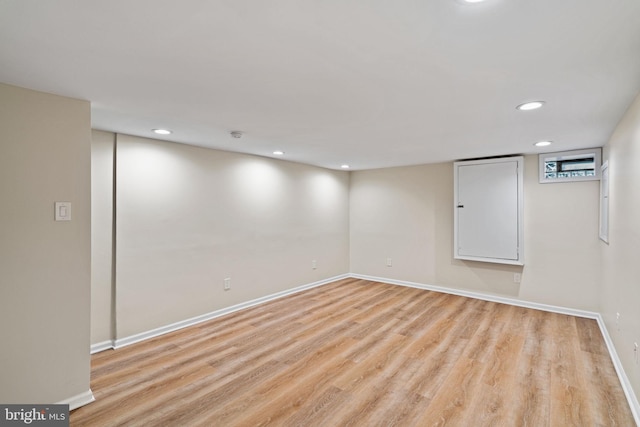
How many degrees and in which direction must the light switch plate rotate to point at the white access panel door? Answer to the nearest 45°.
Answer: approximately 90° to its left

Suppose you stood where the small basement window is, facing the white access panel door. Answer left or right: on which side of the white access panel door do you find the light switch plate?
left

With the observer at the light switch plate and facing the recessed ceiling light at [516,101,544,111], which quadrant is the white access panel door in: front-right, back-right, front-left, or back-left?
front-left

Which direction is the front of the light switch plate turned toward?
toward the camera

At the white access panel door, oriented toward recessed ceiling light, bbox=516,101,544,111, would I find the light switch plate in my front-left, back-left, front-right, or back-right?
front-right

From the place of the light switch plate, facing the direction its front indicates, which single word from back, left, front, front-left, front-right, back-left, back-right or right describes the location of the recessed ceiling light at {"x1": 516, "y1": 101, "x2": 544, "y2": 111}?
front-left

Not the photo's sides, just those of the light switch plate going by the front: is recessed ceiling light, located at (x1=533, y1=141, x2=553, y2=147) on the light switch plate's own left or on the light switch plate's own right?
on the light switch plate's own left
